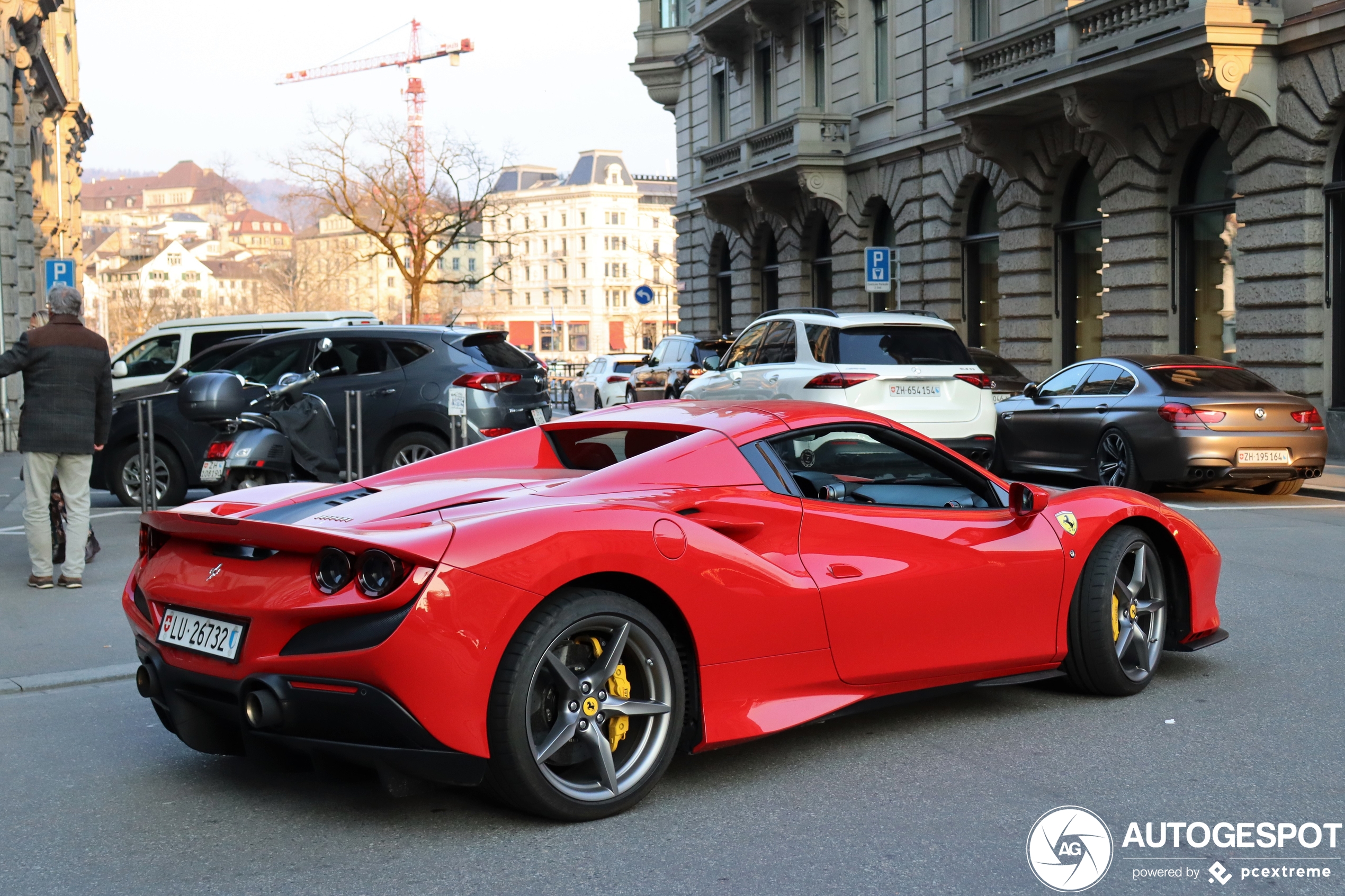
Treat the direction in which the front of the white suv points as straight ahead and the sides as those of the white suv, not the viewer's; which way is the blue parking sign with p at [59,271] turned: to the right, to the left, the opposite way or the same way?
the opposite way

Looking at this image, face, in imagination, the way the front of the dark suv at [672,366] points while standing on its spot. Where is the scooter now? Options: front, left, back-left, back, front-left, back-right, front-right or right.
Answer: back-left

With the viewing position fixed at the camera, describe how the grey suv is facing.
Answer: facing away from the viewer and to the left of the viewer

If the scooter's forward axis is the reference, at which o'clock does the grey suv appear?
The grey suv is roughly at 11 o'clock from the scooter.

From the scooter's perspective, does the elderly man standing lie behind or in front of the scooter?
behind

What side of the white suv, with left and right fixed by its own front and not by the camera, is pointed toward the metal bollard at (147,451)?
left

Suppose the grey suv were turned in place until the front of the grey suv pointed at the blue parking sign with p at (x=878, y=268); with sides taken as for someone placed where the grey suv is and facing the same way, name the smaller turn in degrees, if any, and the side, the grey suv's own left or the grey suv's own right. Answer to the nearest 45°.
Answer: approximately 90° to the grey suv's own right

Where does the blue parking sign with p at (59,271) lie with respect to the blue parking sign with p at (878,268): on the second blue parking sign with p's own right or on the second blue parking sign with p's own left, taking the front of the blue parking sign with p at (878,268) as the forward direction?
on the second blue parking sign with p's own right

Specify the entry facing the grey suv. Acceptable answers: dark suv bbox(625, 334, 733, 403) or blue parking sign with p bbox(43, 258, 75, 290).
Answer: the blue parking sign with p

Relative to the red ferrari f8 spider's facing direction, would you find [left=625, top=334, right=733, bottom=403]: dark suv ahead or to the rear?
ahead

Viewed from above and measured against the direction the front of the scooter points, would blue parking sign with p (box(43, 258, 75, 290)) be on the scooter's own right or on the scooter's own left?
on the scooter's own left

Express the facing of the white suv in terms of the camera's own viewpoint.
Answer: facing away from the viewer and to the left of the viewer

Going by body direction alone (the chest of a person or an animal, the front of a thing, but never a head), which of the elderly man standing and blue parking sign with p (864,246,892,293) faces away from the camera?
the elderly man standing

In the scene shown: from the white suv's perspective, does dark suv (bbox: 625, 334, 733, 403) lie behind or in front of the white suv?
in front

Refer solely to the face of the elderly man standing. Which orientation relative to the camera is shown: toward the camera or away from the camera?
away from the camera
